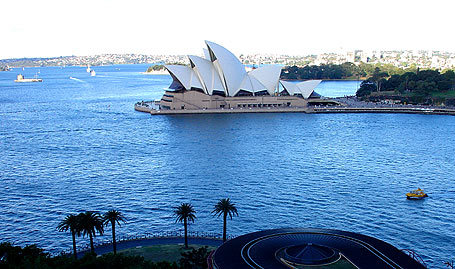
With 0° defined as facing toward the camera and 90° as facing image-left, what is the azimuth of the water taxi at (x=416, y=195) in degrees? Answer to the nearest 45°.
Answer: approximately 90°

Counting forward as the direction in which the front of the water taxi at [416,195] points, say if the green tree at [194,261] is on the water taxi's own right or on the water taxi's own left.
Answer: on the water taxi's own left
